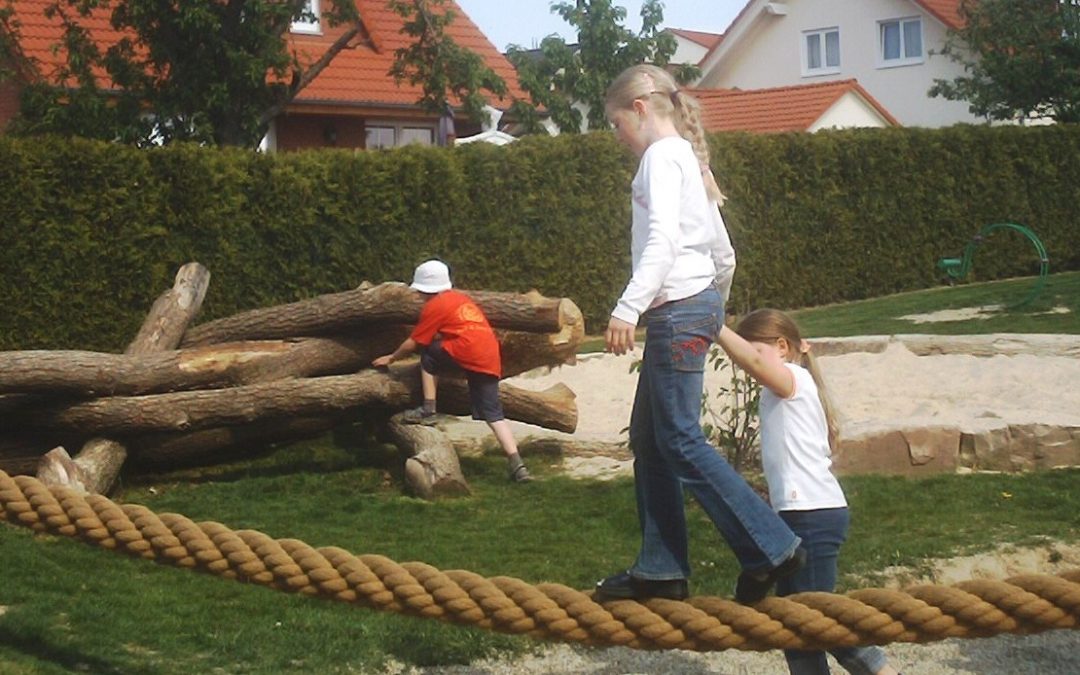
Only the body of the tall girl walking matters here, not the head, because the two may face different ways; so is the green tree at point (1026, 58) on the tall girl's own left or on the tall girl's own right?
on the tall girl's own right

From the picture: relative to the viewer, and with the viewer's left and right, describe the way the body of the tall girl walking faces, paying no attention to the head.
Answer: facing to the left of the viewer

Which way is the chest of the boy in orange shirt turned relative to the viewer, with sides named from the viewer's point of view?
facing away from the viewer and to the left of the viewer

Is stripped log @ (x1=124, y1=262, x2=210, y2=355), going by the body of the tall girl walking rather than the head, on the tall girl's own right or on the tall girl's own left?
on the tall girl's own right

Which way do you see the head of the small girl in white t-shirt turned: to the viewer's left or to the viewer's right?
to the viewer's left

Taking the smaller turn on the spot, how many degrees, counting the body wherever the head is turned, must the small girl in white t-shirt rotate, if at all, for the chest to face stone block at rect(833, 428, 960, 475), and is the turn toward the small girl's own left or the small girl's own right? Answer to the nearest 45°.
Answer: approximately 90° to the small girl's own right
